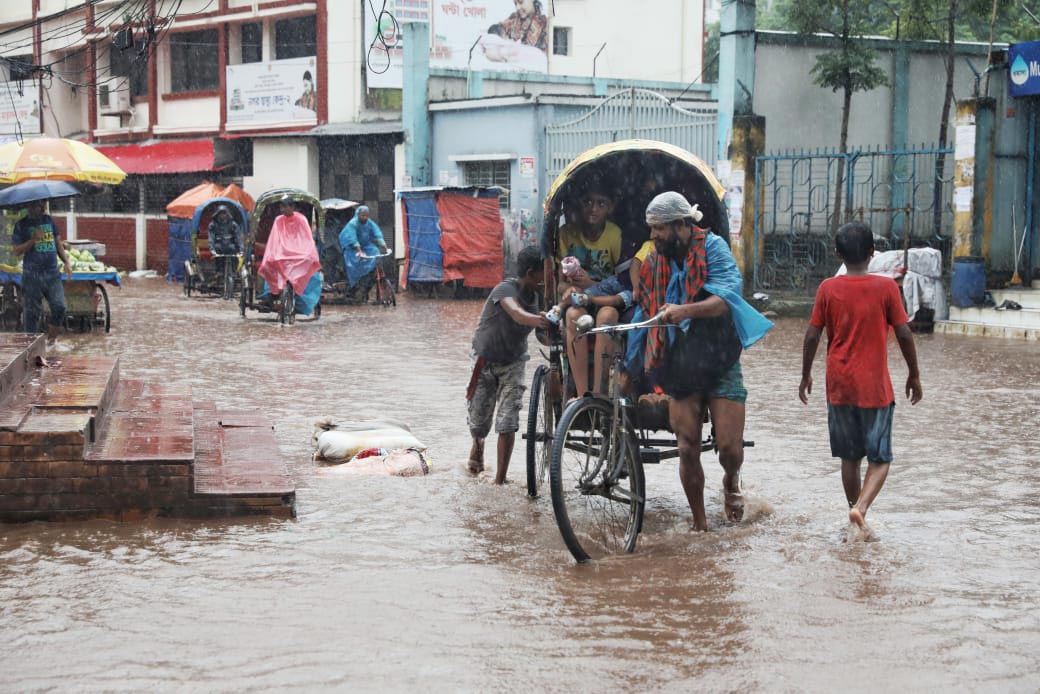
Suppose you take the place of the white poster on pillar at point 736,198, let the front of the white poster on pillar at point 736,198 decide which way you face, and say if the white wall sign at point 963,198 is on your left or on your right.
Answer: on your left

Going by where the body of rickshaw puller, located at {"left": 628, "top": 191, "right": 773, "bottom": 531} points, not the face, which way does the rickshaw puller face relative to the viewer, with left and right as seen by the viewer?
facing the viewer and to the left of the viewer

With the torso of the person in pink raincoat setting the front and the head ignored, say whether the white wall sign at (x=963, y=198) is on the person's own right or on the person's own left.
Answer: on the person's own left

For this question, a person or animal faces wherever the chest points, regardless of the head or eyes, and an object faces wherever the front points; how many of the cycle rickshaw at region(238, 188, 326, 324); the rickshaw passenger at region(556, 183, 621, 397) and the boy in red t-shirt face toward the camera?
2

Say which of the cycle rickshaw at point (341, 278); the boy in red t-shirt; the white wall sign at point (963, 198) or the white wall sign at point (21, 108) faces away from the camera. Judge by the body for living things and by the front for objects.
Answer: the boy in red t-shirt

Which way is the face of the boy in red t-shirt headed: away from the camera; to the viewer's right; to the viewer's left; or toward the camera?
away from the camera

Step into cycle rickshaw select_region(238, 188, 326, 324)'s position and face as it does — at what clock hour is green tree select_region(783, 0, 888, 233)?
The green tree is roughly at 9 o'clock from the cycle rickshaw.

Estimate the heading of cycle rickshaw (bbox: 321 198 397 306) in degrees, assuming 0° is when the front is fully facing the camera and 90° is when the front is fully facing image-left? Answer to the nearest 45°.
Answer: approximately 315°

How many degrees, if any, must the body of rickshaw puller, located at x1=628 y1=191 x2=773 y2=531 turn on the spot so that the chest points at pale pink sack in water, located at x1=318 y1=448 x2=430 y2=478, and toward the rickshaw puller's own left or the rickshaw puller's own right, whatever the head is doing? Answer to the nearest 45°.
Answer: approximately 90° to the rickshaw puller's own right

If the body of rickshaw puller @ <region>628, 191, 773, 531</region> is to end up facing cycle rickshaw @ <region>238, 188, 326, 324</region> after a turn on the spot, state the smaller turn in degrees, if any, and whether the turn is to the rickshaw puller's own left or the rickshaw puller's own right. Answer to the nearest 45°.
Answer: approximately 90° to the rickshaw puller's own right

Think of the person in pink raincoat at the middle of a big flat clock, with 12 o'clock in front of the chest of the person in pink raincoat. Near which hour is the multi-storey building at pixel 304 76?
The multi-storey building is roughly at 6 o'clock from the person in pink raincoat.
